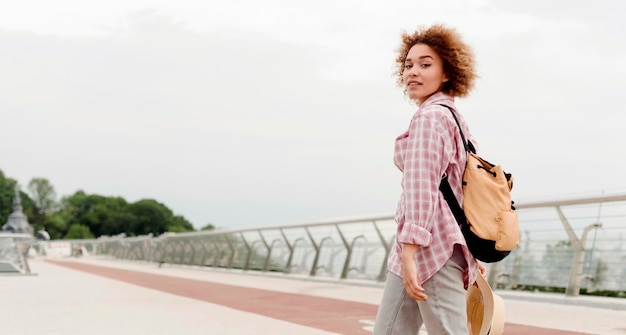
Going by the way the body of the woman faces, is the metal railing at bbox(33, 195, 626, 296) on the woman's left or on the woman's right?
on the woman's right

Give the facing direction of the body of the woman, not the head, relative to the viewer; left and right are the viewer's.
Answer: facing to the left of the viewer

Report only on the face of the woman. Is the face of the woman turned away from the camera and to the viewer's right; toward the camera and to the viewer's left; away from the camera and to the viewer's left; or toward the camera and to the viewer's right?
toward the camera and to the viewer's left
